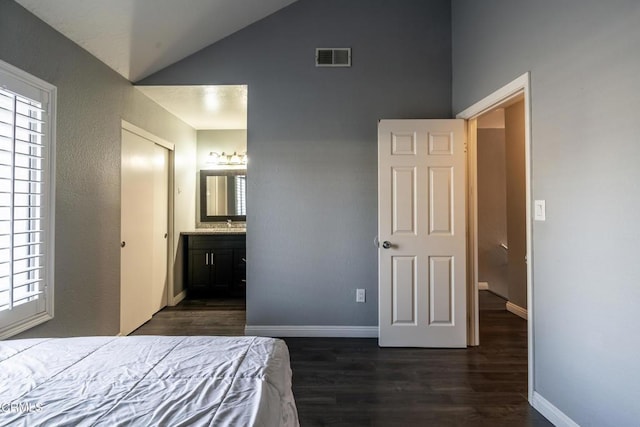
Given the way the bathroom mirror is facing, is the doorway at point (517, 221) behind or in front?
in front

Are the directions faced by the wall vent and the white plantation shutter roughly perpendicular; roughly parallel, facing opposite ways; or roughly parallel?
roughly perpendicular

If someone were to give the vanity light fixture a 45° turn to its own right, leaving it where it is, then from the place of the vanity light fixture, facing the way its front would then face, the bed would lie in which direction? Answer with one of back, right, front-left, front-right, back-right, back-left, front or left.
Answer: front-left

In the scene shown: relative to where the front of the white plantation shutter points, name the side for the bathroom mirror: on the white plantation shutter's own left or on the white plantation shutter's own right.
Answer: on the white plantation shutter's own left

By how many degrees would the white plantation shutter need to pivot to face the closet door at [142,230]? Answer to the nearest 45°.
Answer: approximately 90° to its left

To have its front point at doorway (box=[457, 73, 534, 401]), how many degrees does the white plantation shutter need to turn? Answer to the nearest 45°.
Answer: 0° — it already faces it

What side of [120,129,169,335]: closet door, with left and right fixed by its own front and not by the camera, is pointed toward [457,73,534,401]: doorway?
front

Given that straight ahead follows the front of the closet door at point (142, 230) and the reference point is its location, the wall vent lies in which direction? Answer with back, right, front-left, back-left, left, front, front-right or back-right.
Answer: front

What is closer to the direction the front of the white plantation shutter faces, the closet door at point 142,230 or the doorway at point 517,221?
the doorway

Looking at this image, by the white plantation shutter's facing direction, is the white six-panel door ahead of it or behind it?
ahead

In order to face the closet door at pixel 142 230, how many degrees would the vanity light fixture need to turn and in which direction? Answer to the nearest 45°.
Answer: approximately 45° to its right

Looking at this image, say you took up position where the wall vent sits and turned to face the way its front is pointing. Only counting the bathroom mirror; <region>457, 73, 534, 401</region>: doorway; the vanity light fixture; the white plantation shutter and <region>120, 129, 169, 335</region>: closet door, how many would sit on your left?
1

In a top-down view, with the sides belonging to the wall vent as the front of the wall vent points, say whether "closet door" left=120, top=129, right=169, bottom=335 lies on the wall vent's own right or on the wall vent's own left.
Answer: on the wall vent's own right

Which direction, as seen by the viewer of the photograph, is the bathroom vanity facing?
facing the viewer

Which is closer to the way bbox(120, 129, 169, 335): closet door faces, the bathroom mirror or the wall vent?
the wall vent

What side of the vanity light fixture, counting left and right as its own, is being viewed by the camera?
front

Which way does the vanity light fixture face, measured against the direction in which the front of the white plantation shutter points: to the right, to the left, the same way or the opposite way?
to the right
